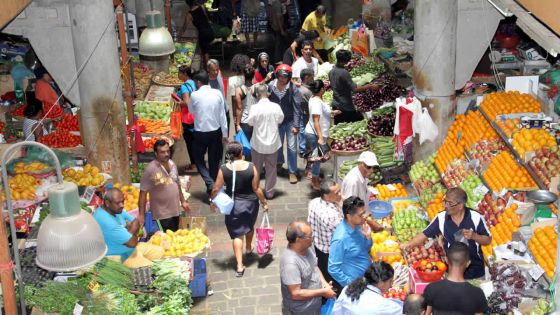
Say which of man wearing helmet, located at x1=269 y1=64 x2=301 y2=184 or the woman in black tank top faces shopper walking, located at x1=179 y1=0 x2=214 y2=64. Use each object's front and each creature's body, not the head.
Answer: the woman in black tank top

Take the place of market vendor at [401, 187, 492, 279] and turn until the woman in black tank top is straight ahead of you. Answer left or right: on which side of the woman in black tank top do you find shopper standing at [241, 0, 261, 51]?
right

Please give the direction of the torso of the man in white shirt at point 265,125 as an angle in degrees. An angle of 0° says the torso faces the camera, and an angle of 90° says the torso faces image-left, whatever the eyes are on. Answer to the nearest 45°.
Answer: approximately 180°

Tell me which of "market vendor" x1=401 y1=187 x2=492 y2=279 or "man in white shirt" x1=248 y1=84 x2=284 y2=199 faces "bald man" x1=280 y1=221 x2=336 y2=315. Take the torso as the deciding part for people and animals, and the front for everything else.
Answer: the market vendor

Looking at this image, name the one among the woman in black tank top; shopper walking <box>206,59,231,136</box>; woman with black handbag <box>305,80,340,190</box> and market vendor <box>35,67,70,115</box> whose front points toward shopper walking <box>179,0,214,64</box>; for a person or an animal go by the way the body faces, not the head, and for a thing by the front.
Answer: the woman in black tank top

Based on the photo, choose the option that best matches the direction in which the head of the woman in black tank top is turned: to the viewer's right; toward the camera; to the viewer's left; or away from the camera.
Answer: away from the camera

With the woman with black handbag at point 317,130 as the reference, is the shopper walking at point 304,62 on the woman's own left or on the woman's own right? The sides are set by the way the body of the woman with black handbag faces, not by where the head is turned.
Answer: on the woman's own left

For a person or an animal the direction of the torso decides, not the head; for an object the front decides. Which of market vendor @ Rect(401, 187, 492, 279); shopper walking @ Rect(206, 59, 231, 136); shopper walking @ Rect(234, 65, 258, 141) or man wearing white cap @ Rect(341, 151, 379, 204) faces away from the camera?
shopper walking @ Rect(234, 65, 258, 141)

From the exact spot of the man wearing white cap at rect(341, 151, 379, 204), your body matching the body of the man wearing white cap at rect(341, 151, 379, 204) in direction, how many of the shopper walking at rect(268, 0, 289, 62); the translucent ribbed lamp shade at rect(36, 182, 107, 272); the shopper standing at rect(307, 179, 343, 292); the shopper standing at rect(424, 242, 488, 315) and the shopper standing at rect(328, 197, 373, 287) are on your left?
1

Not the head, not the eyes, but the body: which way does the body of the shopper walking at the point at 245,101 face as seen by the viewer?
away from the camera

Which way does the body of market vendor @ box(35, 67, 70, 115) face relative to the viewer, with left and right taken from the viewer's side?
facing the viewer and to the right of the viewer

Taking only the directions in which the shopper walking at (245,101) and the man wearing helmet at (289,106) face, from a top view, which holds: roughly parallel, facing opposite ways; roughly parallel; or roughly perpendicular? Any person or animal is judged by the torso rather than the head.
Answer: roughly parallel, facing opposite ways

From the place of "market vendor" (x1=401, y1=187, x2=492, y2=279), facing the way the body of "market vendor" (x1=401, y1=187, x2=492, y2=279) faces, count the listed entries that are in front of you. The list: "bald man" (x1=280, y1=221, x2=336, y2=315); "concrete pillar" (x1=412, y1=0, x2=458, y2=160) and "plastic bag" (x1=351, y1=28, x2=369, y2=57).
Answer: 1

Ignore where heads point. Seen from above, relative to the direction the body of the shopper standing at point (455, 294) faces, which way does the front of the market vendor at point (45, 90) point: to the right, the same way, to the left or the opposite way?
to the right

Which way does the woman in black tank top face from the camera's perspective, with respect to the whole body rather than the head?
away from the camera

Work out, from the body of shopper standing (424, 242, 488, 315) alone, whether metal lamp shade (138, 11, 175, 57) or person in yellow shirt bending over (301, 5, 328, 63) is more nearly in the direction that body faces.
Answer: the person in yellow shirt bending over

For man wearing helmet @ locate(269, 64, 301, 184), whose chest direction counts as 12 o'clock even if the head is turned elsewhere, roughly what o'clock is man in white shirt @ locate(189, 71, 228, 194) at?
The man in white shirt is roughly at 2 o'clock from the man wearing helmet.
